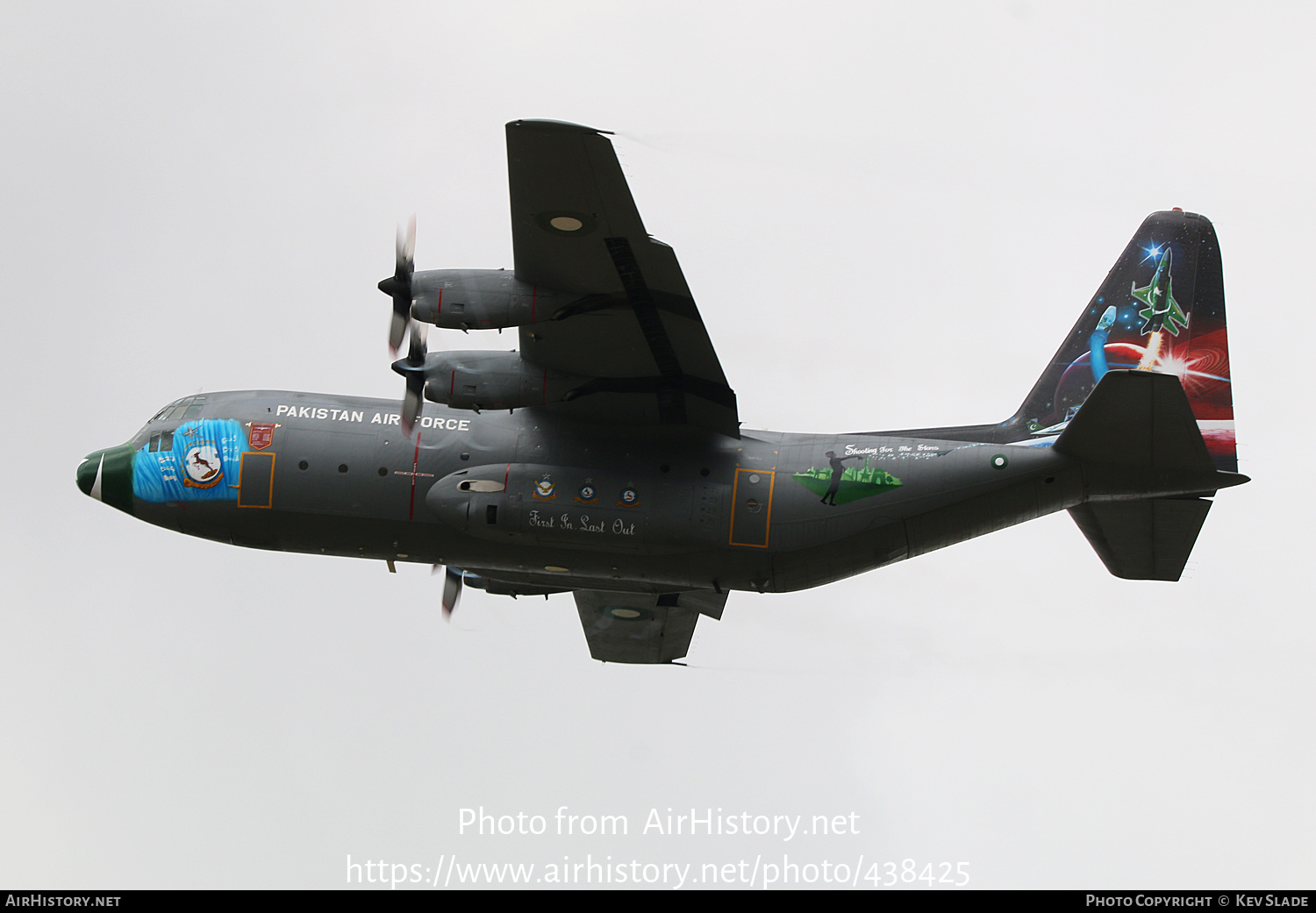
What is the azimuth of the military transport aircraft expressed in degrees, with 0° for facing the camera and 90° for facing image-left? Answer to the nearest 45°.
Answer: approximately 90°
